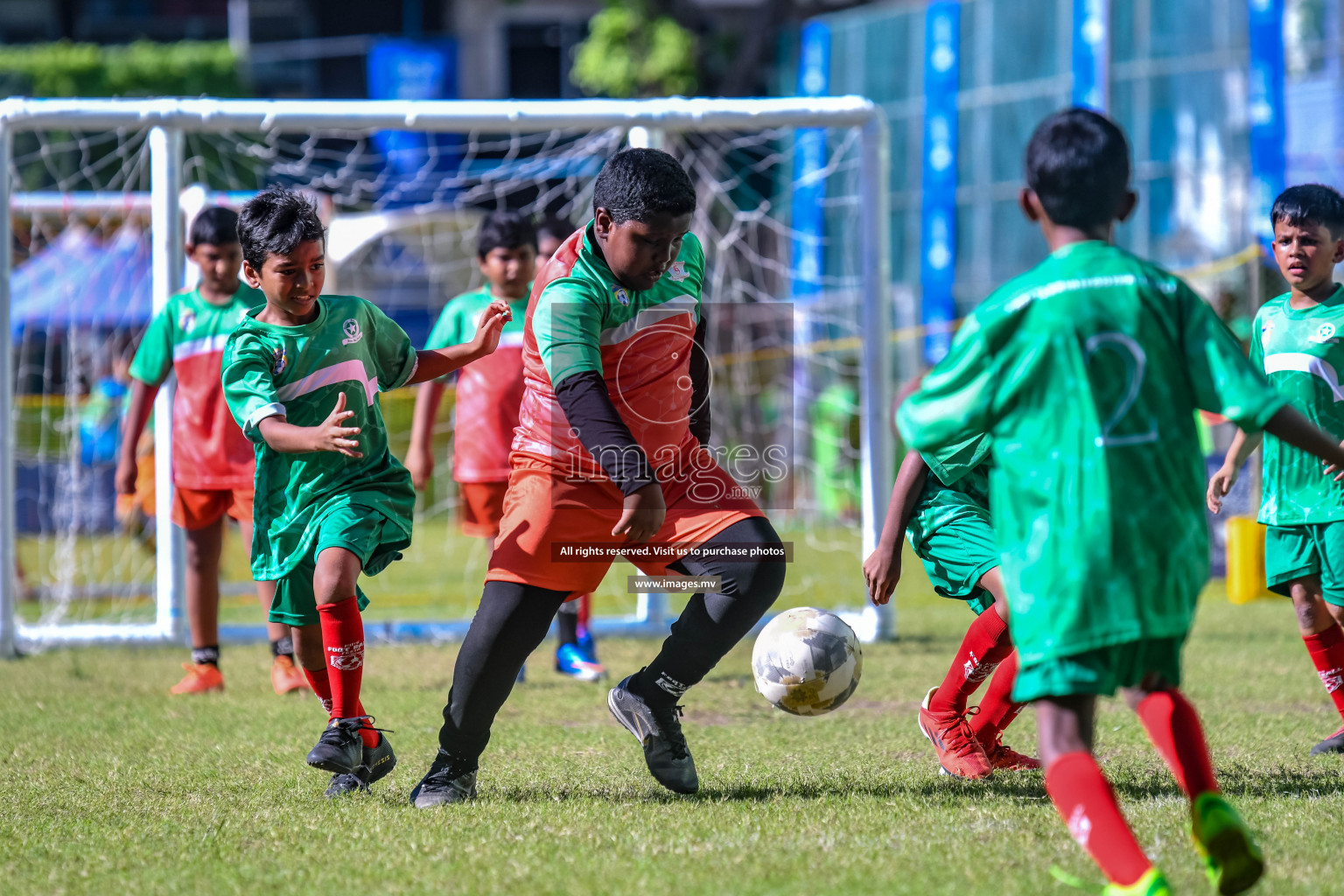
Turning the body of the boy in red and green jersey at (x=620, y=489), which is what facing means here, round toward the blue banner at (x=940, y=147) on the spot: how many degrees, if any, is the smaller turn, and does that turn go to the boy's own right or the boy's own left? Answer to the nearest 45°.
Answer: approximately 135° to the boy's own left

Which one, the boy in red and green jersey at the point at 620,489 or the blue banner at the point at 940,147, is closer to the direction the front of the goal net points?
the boy in red and green jersey

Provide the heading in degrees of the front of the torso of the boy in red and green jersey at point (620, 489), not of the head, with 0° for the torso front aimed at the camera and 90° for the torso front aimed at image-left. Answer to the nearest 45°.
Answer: approximately 315°

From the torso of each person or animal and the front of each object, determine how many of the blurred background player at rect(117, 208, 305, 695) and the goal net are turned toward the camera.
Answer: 2

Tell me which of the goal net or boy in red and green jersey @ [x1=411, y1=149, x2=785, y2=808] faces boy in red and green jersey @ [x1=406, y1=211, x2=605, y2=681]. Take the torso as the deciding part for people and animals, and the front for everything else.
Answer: the goal net

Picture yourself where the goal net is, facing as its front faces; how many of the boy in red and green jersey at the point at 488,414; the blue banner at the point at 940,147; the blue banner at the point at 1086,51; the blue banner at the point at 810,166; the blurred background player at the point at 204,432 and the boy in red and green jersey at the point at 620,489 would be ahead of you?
3

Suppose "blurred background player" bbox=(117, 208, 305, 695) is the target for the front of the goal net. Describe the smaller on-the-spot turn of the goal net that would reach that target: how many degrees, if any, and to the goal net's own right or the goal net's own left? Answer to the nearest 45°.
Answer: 0° — it already faces them

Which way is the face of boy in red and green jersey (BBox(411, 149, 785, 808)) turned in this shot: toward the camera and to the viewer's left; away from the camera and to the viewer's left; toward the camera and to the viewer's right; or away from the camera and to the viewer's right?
toward the camera and to the viewer's right

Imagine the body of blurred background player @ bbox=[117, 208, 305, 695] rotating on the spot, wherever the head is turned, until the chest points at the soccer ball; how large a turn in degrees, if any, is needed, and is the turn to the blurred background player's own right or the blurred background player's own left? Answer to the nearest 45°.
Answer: approximately 45° to the blurred background player's own left
